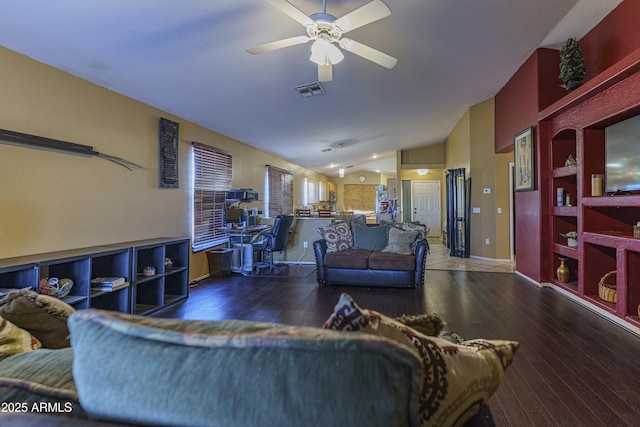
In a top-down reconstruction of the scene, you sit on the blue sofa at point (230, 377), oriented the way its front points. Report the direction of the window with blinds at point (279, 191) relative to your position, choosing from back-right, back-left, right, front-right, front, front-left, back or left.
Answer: front

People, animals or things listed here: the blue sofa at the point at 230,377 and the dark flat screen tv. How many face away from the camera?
1

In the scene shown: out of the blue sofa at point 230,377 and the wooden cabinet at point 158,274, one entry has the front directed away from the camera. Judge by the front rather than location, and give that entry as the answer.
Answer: the blue sofa

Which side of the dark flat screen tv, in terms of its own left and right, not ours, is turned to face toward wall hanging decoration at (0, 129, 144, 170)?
front

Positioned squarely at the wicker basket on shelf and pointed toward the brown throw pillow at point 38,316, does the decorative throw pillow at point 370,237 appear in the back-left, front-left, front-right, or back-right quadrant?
front-right

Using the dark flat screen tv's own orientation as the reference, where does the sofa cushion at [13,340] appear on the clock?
The sofa cushion is roughly at 11 o'clock from the dark flat screen tv.

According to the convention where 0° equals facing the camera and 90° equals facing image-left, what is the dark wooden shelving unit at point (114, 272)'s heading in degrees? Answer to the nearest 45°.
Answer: approximately 315°

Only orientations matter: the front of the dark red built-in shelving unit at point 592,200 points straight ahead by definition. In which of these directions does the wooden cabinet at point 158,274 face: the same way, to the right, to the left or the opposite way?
the opposite way

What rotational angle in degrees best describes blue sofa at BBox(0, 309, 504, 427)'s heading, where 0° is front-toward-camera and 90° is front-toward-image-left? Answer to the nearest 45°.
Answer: approximately 180°

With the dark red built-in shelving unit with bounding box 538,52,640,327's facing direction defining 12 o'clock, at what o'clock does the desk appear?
The desk is roughly at 1 o'clock from the dark red built-in shelving unit.

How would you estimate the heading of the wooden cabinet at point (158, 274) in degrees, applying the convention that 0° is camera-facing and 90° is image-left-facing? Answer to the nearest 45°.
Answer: approximately 315°

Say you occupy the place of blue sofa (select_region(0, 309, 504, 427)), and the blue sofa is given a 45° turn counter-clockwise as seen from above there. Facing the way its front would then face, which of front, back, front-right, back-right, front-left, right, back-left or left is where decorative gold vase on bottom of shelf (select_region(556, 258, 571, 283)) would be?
right

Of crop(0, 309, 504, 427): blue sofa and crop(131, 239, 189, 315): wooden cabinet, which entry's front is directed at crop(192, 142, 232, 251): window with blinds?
the blue sofa

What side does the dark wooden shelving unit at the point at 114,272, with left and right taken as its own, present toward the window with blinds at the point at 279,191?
left

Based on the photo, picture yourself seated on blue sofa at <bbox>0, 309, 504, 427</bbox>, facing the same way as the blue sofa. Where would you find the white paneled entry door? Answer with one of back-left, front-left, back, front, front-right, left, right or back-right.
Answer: front-right

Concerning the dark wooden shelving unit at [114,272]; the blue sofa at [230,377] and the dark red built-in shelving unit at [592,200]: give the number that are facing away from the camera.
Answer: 1

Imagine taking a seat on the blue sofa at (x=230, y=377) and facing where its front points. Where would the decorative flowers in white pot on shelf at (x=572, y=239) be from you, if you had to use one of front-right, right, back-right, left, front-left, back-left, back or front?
front-right

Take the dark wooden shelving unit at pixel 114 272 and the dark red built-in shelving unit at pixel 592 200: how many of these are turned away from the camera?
0

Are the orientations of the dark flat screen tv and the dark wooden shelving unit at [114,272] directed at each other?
yes

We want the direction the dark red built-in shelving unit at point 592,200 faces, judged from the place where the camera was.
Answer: facing the viewer and to the left of the viewer
